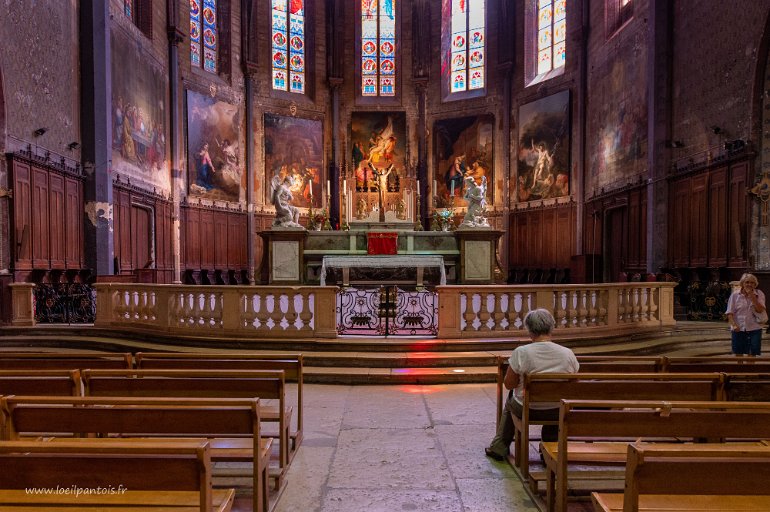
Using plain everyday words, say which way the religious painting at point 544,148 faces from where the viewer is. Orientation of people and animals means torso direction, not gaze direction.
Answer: facing the viewer and to the left of the viewer

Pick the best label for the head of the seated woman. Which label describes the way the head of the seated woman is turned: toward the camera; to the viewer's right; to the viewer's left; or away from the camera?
away from the camera

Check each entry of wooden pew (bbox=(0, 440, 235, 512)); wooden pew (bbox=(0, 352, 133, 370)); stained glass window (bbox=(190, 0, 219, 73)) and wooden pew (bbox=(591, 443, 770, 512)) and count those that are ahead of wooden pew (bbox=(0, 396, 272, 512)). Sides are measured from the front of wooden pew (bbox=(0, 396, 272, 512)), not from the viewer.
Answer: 2

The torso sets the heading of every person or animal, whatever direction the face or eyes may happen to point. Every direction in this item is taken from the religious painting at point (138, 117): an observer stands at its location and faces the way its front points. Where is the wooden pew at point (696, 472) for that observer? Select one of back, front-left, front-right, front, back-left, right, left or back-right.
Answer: front-right

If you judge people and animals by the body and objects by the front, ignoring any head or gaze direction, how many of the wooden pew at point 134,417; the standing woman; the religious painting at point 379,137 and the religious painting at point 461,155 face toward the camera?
3

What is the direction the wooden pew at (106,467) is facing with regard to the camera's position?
facing away from the viewer

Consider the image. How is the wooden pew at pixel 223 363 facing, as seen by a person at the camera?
facing away from the viewer

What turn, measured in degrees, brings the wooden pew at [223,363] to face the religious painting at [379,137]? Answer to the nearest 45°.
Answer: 0° — it already faces it

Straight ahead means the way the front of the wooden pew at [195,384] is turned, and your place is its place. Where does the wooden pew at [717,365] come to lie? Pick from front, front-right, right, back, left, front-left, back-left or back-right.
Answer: right

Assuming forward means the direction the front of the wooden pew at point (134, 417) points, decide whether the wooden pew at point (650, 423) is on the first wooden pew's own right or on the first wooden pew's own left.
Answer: on the first wooden pew's own right

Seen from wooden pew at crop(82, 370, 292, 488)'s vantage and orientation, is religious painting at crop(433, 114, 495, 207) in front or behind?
in front

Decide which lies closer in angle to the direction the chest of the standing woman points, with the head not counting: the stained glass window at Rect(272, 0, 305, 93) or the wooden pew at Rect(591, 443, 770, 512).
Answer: the wooden pew

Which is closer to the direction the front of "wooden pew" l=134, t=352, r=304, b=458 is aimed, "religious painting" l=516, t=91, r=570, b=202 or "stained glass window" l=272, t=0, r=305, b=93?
the stained glass window

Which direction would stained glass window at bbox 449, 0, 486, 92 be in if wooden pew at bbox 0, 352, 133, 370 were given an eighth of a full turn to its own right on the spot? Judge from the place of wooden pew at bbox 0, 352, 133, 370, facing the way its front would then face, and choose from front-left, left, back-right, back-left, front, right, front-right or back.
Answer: front

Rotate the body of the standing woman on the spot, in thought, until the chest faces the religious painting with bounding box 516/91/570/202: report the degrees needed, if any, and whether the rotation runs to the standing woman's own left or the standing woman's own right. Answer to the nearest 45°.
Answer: approximately 135° to the standing woman's own right

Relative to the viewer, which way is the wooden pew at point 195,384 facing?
away from the camera

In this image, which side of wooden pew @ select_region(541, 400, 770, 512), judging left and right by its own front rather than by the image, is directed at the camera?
back

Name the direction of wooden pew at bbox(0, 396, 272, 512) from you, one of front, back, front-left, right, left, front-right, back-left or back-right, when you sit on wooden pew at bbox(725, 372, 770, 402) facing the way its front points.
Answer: back-left

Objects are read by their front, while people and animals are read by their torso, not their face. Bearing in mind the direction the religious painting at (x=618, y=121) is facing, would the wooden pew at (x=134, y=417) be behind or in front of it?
in front

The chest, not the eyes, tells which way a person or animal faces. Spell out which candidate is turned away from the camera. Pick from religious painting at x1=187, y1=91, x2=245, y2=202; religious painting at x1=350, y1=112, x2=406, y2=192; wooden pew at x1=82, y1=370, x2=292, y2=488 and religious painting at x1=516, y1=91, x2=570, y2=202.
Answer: the wooden pew
